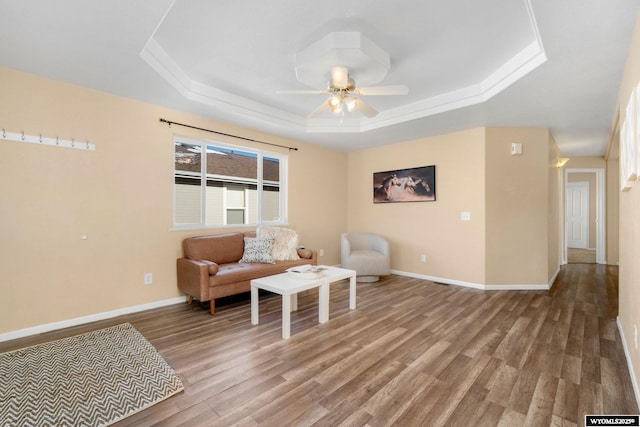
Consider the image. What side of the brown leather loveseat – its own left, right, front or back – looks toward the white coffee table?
front

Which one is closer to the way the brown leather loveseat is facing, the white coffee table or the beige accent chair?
the white coffee table

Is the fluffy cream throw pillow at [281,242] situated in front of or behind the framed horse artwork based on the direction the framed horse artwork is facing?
in front

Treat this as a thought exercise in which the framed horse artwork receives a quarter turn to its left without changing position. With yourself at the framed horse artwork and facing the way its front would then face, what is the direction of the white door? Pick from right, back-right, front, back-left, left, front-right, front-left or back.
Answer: left

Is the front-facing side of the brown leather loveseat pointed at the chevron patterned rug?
no

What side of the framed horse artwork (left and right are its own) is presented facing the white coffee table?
front

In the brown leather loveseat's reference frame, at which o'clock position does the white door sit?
The white door is roughly at 10 o'clock from the brown leather loveseat.

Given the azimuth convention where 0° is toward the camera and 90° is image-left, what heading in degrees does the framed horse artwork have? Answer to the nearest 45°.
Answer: approximately 45°

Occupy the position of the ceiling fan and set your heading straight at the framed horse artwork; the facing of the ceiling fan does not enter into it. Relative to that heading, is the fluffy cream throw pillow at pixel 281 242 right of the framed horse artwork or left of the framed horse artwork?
left

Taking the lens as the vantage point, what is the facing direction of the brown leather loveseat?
facing the viewer and to the right of the viewer

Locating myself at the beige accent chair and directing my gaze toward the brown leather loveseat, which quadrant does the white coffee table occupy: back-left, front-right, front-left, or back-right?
front-left
